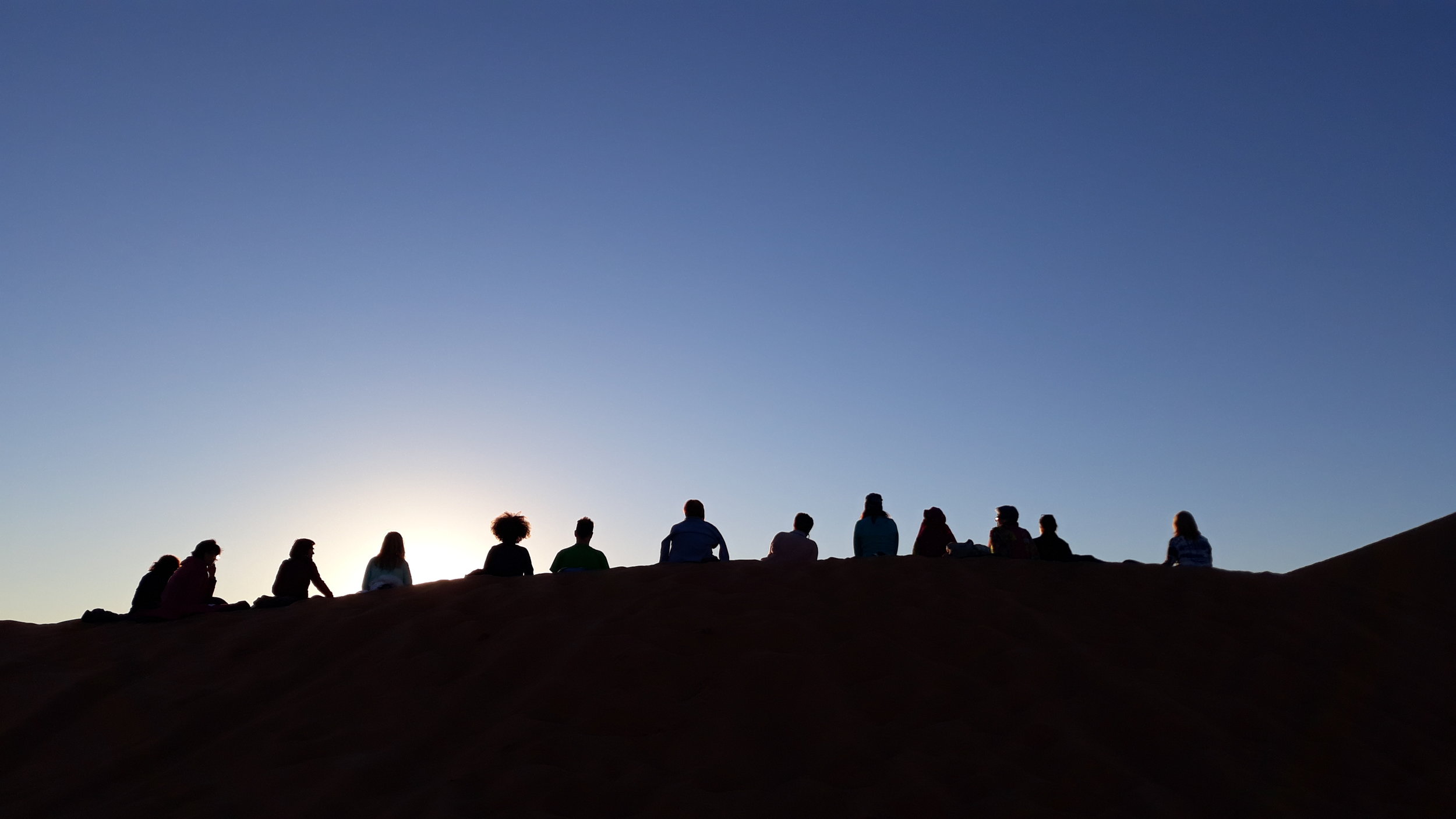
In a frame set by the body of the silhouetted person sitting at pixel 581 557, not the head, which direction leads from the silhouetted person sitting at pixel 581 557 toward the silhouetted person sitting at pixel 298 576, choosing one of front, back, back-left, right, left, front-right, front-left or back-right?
left

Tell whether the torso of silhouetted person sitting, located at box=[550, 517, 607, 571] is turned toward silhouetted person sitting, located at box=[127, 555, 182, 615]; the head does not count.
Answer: no

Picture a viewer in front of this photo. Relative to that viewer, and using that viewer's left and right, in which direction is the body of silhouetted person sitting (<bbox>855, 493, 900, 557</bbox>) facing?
facing away from the viewer

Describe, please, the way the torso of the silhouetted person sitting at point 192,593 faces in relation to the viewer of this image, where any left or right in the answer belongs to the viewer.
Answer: facing to the right of the viewer

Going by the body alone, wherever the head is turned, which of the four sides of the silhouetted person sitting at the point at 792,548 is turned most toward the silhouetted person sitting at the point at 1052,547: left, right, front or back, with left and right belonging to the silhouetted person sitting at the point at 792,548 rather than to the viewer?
right

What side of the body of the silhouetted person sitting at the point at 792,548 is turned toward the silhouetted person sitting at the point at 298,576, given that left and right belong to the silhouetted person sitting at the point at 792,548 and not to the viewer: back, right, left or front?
left

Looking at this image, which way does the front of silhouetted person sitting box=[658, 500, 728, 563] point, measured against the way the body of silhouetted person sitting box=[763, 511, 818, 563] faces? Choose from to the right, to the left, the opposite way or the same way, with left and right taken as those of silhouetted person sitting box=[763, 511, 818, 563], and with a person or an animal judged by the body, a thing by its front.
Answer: the same way

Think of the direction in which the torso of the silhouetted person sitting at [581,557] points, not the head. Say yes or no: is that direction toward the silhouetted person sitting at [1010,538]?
no

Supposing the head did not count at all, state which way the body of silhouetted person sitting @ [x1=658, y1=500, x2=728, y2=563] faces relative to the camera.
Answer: away from the camera

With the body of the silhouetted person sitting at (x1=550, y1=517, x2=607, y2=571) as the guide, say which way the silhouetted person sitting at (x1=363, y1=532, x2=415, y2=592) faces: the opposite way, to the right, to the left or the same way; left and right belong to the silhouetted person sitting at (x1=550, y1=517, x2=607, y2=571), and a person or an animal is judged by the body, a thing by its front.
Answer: the same way

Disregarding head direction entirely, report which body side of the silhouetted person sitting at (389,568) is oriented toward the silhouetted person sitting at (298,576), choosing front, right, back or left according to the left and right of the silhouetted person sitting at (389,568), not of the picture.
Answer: left

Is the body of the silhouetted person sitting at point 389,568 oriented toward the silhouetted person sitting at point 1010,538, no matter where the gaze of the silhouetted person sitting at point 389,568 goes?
no

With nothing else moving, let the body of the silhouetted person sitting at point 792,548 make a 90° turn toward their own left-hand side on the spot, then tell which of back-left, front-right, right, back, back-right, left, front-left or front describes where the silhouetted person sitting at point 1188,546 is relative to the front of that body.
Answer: back

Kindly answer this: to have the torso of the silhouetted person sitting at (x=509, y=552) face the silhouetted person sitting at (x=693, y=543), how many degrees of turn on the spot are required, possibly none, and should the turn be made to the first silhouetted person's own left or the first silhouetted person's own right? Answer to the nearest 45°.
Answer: approximately 90° to the first silhouetted person's own right

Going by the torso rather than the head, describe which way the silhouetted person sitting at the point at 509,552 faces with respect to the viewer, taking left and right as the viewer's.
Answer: facing away from the viewer

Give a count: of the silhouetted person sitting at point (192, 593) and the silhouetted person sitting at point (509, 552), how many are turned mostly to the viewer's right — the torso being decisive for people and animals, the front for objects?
1

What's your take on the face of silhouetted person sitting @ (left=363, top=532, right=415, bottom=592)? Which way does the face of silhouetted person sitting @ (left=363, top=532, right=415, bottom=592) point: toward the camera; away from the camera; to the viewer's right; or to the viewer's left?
away from the camera

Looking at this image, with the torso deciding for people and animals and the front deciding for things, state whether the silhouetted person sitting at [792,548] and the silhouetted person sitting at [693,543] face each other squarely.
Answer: no

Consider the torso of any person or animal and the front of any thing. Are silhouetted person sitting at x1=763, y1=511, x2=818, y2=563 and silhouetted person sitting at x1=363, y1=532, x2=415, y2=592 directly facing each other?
no

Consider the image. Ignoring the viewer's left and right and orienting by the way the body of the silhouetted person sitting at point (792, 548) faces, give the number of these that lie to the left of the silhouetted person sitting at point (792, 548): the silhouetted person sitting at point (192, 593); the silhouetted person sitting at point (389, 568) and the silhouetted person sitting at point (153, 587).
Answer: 3

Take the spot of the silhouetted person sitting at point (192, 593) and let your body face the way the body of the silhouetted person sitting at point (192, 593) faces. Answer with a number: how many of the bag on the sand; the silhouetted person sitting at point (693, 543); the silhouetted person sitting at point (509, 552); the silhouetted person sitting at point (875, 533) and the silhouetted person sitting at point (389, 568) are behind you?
0
